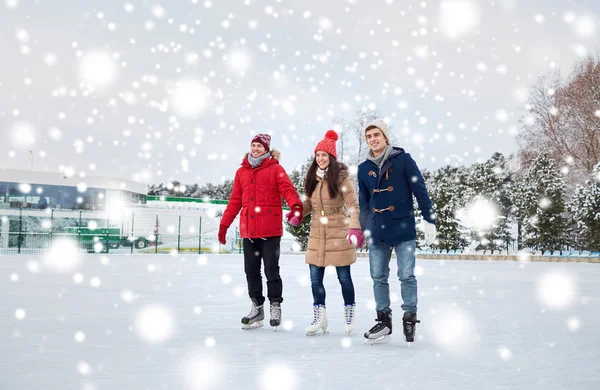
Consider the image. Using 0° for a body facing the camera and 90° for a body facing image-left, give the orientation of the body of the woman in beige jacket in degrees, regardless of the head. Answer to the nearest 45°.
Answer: approximately 45°

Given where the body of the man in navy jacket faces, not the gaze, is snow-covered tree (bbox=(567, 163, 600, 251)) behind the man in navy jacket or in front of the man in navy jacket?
behind

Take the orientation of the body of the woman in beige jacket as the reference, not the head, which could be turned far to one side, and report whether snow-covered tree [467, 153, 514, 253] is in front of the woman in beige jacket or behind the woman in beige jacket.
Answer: behind

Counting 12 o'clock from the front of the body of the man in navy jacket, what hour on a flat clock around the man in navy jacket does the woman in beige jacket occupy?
The woman in beige jacket is roughly at 2 o'clock from the man in navy jacket.

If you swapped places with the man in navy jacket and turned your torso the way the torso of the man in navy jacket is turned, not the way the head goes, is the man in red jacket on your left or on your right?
on your right

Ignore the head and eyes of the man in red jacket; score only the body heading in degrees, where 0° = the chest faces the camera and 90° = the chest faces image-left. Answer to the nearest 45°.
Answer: approximately 45°

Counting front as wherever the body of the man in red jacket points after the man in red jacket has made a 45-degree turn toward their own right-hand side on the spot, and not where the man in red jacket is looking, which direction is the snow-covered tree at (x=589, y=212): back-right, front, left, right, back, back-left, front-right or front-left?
back-right

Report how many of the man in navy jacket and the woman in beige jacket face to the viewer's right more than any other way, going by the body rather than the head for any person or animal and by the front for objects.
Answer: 0

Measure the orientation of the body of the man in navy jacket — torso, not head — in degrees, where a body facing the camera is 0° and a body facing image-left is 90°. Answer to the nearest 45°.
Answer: approximately 45°

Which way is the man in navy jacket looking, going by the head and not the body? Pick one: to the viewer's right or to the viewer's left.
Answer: to the viewer's left

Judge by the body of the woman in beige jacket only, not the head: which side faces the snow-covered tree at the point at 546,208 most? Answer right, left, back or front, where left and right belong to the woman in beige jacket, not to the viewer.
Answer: back

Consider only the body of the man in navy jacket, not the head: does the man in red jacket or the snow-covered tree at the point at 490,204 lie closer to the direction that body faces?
the man in red jacket

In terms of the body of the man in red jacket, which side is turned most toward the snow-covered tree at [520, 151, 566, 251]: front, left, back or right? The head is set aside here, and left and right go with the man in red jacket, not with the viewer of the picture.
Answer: back

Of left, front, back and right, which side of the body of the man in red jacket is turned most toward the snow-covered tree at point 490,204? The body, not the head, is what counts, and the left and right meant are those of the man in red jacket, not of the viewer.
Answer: back
